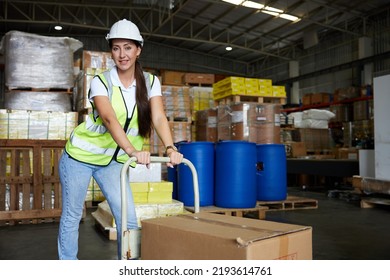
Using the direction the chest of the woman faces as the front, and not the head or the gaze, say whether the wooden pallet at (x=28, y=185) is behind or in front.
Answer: behind

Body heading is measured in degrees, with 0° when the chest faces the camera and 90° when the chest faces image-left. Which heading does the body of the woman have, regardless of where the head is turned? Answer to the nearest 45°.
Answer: approximately 315°

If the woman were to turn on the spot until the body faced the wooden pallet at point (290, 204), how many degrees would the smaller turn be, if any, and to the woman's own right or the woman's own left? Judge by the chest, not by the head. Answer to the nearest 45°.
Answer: approximately 90° to the woman's own left

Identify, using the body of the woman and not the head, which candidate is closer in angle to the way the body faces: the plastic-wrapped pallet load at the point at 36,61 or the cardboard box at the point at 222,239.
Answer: the cardboard box

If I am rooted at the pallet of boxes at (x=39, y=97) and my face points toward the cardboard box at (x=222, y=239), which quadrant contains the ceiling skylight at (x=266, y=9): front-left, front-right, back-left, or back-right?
back-left

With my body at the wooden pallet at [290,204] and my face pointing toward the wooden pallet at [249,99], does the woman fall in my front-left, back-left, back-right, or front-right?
back-left

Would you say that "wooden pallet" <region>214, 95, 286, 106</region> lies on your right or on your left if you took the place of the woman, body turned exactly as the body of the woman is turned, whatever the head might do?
on your left

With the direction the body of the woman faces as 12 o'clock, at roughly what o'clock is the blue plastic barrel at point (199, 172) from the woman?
The blue plastic barrel is roughly at 8 o'clock from the woman.

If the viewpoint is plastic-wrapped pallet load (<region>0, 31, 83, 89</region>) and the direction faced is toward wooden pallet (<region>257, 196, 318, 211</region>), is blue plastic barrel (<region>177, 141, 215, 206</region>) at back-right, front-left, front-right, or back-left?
front-right

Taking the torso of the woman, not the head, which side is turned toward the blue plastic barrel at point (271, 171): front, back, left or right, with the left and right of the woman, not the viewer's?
left
